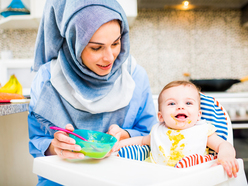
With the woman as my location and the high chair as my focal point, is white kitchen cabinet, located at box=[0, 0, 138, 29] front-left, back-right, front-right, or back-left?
back-left

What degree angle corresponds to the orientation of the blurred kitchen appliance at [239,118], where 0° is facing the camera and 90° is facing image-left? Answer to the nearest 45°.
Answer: approximately 0°

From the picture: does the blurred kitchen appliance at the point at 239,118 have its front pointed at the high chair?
yes

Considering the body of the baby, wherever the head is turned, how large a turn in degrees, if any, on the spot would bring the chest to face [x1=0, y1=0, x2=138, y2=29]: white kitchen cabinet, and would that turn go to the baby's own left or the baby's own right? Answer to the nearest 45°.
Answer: approximately 135° to the baby's own right

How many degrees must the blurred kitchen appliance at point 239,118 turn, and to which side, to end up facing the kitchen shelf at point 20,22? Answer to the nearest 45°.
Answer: approximately 90° to its right

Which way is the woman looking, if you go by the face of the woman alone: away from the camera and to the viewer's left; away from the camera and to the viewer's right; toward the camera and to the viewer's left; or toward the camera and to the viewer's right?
toward the camera and to the viewer's right

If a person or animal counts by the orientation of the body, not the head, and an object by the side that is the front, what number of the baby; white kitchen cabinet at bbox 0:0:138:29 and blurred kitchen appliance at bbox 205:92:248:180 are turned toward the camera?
3

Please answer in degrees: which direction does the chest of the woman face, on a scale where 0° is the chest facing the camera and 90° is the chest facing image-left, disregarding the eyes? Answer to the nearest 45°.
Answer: approximately 315°

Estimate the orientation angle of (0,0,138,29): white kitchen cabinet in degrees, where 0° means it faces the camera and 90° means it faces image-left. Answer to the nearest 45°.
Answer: approximately 0°

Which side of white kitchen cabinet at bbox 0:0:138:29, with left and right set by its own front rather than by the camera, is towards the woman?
front

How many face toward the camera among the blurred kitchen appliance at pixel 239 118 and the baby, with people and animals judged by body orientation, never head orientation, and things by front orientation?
2

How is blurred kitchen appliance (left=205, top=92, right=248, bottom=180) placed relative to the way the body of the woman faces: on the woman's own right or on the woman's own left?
on the woman's own left
